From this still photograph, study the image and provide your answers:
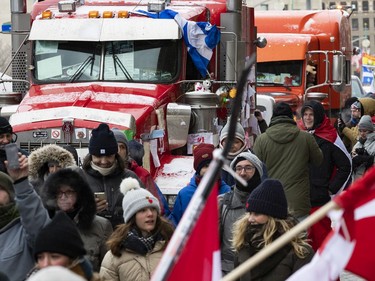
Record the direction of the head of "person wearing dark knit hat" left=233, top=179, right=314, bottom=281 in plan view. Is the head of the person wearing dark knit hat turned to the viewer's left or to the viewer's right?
to the viewer's left

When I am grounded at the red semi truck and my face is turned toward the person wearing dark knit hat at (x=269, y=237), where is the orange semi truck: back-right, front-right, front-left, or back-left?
back-left

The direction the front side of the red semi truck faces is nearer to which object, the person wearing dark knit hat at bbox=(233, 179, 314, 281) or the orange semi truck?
the person wearing dark knit hat

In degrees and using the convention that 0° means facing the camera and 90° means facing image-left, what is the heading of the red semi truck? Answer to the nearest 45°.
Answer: approximately 45°
